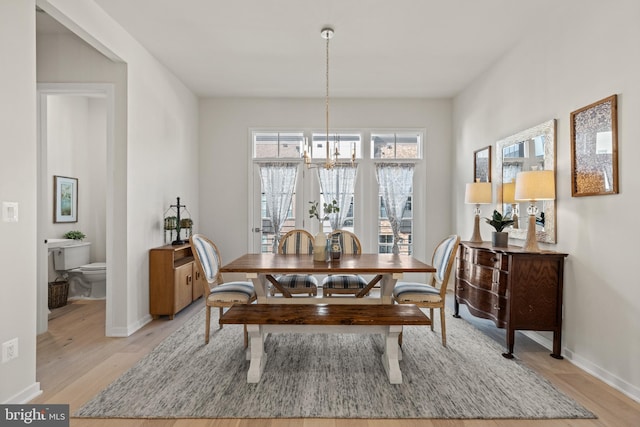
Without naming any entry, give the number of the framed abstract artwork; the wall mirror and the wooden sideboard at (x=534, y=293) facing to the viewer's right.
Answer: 0

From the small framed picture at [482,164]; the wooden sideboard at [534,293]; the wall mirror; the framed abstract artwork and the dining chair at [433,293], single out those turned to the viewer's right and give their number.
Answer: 0

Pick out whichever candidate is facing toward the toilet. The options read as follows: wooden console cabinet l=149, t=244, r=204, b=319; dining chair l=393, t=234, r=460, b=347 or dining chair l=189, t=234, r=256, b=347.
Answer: dining chair l=393, t=234, r=460, b=347

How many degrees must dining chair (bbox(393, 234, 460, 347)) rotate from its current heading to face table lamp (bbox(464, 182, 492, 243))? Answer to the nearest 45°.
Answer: approximately 135° to its right

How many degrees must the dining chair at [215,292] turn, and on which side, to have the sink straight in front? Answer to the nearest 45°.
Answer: approximately 135° to its left

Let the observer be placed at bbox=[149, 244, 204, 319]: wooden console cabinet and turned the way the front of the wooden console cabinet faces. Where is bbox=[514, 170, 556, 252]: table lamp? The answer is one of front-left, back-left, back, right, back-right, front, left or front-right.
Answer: front

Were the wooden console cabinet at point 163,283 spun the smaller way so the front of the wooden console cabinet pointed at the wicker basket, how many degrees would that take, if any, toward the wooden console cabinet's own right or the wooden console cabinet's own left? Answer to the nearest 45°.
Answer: approximately 180°

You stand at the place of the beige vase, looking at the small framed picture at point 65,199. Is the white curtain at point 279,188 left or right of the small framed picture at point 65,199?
right

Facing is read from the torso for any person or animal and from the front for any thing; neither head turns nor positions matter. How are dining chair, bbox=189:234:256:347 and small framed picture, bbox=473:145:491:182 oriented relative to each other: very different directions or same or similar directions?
very different directions

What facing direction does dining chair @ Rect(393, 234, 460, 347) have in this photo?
to the viewer's left

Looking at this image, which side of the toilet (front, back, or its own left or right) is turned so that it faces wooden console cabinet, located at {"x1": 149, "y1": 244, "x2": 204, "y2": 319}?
front

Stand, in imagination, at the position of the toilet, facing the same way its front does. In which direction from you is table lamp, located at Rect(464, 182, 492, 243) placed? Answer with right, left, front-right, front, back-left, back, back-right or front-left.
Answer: front

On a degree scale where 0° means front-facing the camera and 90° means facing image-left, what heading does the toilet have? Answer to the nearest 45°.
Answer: approximately 315°

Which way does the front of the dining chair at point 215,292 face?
to the viewer's right

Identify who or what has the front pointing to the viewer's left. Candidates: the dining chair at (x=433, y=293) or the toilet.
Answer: the dining chair

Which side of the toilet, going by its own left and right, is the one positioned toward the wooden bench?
front
